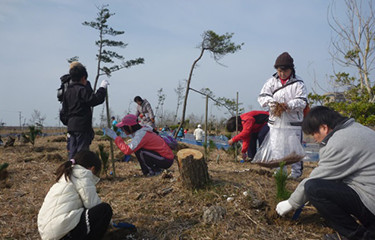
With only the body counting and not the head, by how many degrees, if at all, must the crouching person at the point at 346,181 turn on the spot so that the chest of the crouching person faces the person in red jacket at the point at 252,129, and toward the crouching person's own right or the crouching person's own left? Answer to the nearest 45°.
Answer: approximately 45° to the crouching person's own right

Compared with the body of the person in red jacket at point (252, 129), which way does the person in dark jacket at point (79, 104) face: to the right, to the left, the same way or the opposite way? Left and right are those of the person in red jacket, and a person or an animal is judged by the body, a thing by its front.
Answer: to the right

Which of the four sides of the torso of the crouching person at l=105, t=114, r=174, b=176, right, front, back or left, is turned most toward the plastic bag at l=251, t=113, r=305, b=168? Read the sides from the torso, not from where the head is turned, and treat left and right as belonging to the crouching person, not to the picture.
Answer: back

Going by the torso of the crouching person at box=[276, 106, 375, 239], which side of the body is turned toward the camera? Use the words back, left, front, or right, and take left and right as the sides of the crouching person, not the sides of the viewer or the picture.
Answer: left

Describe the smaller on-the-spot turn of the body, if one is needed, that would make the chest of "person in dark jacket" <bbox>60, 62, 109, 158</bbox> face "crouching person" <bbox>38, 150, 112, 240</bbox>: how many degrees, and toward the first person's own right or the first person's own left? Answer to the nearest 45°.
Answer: approximately 135° to the first person's own right

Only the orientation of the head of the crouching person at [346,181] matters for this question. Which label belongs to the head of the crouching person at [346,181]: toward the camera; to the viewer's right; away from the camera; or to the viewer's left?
to the viewer's left

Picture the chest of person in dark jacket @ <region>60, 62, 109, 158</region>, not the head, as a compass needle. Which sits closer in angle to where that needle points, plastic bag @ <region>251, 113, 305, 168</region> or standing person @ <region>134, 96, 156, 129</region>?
the standing person

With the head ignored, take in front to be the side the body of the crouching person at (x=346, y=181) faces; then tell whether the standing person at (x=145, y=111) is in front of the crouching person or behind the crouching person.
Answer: in front

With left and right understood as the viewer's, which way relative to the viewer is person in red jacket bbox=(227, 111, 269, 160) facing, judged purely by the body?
facing to the left of the viewer

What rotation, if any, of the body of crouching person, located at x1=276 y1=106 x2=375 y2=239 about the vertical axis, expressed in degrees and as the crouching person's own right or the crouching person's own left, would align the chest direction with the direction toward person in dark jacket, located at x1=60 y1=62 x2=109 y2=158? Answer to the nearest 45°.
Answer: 0° — they already face them

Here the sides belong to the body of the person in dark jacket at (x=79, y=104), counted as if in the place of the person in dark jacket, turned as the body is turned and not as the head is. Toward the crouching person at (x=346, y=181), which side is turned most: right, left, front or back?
right
